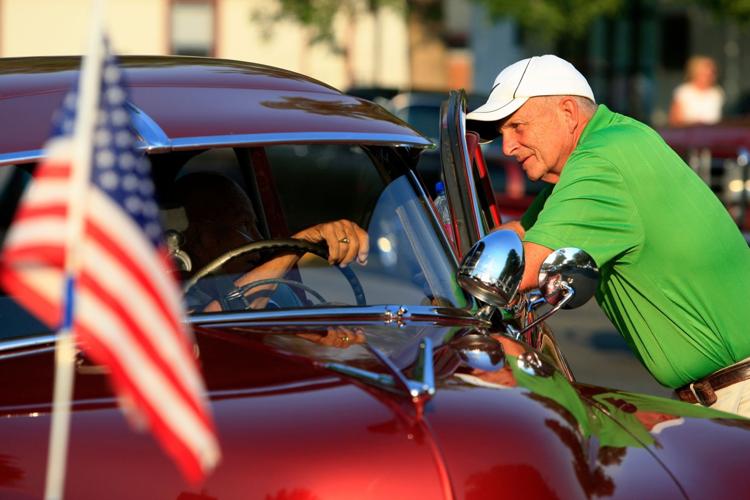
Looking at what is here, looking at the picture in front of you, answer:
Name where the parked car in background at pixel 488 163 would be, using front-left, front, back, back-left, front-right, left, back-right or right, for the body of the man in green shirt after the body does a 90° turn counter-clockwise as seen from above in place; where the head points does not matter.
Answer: back

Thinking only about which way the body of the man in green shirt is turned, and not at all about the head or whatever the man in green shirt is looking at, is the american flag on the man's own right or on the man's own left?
on the man's own left

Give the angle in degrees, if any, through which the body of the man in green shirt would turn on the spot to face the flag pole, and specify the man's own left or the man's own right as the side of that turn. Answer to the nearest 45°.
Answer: approximately 45° to the man's own left

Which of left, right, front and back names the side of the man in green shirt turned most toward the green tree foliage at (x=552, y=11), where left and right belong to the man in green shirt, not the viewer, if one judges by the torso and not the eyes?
right

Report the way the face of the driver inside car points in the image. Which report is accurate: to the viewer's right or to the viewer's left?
to the viewer's right

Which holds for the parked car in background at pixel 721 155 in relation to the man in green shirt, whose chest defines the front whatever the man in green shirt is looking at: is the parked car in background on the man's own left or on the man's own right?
on the man's own right

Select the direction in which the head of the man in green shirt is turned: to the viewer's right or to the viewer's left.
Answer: to the viewer's left

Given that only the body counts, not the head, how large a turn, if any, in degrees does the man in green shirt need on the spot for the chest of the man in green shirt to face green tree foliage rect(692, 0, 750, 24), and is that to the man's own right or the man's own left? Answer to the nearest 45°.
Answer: approximately 90° to the man's own right

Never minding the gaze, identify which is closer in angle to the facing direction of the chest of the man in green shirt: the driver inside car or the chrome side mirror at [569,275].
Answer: the driver inside car

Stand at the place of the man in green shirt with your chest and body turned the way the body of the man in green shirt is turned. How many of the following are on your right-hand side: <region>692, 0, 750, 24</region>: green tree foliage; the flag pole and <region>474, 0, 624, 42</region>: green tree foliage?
2

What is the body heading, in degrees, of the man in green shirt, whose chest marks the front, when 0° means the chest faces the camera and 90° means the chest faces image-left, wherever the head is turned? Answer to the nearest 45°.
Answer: approximately 90°

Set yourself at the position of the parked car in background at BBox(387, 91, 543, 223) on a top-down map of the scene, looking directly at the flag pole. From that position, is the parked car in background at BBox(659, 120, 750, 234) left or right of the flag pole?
left
